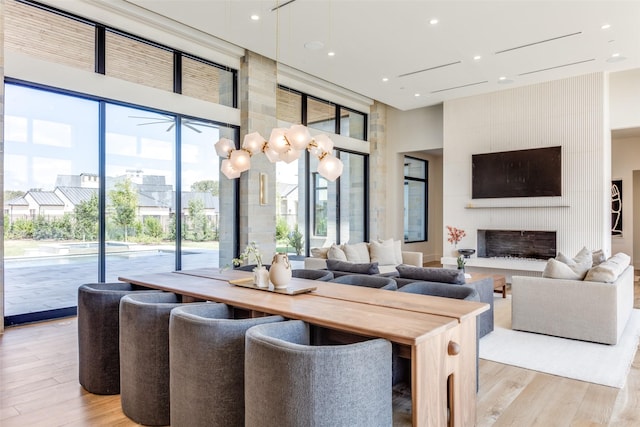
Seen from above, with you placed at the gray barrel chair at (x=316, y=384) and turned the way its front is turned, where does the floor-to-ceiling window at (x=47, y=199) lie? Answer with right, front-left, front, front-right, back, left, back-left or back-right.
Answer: left

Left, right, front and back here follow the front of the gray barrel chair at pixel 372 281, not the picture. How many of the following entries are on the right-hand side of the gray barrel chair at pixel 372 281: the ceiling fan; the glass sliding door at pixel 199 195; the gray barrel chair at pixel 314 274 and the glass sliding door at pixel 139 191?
4

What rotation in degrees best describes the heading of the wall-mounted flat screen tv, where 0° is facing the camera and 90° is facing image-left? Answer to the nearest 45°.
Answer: approximately 45°

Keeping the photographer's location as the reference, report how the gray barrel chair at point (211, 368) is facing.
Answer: facing away from the viewer and to the right of the viewer

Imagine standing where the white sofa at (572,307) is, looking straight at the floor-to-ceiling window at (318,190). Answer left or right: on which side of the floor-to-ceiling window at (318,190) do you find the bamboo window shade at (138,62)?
left

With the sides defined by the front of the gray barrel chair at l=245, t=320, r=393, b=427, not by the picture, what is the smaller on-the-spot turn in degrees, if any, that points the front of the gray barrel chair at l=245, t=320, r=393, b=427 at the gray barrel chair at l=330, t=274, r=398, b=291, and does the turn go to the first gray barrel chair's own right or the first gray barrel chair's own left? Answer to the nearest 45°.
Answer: approximately 45° to the first gray barrel chair's own left

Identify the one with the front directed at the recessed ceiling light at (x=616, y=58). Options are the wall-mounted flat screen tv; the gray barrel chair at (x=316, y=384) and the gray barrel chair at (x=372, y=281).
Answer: the gray barrel chair at (x=316, y=384)

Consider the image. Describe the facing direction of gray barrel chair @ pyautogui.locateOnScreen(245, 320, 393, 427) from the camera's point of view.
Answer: facing away from the viewer and to the right of the viewer

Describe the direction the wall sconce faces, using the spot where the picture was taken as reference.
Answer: facing the viewer and to the right of the viewer

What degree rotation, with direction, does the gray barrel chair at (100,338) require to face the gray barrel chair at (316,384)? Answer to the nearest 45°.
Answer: approximately 90° to its right

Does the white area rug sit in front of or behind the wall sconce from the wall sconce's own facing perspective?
in front

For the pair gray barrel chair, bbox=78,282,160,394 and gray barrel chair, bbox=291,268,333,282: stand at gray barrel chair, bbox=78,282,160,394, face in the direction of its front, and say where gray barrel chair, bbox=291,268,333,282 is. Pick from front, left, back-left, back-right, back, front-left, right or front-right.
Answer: front-right

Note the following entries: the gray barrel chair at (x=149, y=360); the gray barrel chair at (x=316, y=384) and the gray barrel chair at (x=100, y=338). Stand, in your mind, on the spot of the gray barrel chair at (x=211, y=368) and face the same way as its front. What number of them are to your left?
2

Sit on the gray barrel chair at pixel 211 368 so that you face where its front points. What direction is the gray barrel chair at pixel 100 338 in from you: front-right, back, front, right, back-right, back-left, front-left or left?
left

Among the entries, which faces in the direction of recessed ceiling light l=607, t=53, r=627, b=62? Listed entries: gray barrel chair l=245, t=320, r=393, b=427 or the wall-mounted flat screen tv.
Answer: the gray barrel chair

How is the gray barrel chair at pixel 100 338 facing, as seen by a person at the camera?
facing away from the viewer and to the right of the viewer

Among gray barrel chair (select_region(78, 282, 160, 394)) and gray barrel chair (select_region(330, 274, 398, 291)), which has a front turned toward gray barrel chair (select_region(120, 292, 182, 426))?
gray barrel chair (select_region(330, 274, 398, 291))

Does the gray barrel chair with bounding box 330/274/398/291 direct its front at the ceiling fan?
no
